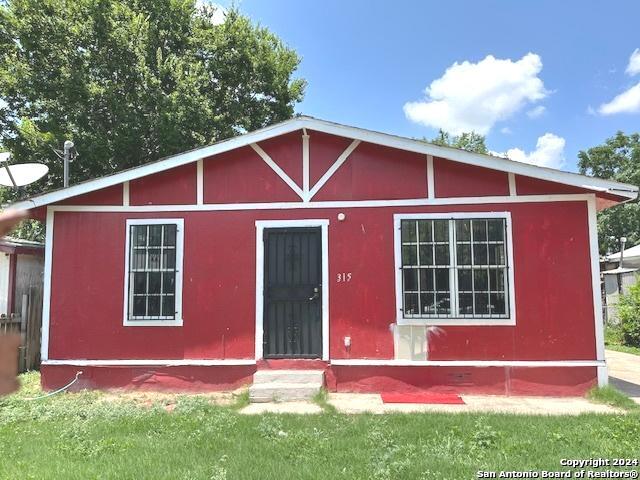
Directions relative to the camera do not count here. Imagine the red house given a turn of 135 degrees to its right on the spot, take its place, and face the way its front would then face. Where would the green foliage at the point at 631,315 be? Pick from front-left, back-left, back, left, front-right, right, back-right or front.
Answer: right

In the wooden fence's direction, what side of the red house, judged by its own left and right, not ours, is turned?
right

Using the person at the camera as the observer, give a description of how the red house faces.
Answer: facing the viewer

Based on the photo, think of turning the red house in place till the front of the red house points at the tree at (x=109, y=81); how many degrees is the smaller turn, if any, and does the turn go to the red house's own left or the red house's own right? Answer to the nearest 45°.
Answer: approximately 135° to the red house's own right

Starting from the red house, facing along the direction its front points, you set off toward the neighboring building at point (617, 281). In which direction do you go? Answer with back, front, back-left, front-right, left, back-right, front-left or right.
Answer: back-left

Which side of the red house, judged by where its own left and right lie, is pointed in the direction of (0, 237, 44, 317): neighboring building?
right

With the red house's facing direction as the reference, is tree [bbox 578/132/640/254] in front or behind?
behind
